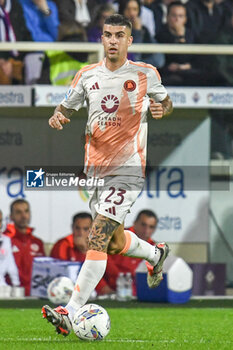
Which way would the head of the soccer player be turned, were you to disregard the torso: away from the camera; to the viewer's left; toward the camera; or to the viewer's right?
toward the camera

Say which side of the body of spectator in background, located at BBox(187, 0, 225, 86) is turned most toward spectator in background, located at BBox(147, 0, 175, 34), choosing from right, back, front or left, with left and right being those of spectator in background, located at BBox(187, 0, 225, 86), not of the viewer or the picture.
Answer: right

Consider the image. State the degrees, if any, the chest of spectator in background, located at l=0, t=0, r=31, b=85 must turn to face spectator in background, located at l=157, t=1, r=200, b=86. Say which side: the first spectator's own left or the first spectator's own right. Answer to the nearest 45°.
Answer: approximately 90° to the first spectator's own left

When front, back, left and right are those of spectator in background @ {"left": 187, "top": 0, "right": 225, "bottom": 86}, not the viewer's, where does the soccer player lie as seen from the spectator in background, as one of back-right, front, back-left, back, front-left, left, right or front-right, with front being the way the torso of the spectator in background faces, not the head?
front

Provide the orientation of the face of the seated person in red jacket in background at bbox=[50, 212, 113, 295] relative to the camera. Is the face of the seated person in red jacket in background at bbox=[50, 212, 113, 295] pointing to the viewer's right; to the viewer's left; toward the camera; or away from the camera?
toward the camera

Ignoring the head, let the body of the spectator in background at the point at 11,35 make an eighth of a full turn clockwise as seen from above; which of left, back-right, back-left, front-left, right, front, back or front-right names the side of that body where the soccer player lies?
front-left

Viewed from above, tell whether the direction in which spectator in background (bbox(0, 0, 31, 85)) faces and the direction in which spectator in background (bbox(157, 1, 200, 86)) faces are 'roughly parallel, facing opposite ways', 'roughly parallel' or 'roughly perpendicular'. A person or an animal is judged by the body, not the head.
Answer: roughly parallel

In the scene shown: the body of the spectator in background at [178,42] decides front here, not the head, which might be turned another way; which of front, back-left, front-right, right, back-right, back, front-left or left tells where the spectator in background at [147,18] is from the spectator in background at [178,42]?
right

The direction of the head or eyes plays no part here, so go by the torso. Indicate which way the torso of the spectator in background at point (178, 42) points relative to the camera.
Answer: toward the camera

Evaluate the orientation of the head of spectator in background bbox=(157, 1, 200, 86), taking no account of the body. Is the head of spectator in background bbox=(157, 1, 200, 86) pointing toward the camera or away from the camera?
toward the camera

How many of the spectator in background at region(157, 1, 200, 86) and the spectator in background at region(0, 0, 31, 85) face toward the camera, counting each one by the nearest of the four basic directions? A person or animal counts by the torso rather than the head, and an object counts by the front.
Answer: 2

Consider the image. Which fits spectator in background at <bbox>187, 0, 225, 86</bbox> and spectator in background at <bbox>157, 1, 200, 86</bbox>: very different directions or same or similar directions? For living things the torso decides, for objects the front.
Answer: same or similar directions

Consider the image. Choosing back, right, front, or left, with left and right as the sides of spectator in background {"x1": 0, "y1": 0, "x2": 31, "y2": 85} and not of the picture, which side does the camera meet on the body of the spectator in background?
front
